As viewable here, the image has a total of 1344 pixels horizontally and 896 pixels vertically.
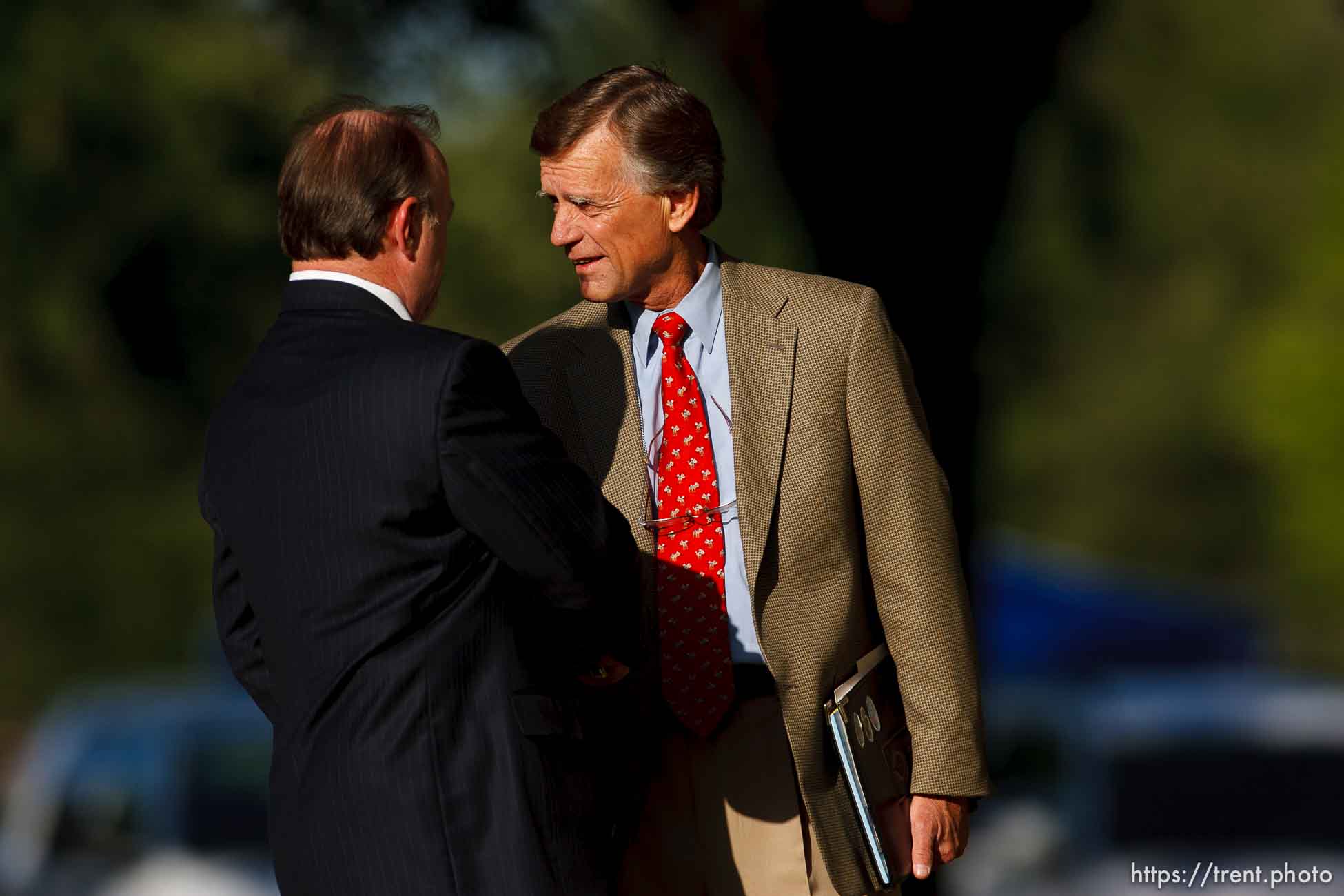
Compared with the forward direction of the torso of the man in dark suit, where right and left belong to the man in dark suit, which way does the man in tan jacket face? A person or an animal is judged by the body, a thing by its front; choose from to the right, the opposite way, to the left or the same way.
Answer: the opposite way

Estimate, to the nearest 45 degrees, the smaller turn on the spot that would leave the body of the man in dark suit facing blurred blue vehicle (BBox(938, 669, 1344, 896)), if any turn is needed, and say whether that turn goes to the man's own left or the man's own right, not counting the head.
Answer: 0° — they already face it

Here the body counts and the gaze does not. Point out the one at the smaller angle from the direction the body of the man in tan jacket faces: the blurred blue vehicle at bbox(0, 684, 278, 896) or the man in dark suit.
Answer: the man in dark suit

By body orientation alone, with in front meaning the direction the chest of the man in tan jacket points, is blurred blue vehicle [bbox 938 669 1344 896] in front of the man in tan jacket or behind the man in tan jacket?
behind

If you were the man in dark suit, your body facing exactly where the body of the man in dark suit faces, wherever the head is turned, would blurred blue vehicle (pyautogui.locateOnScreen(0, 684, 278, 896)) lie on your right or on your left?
on your left

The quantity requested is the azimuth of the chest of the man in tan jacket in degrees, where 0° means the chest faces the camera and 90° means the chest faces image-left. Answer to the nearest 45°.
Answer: approximately 45°

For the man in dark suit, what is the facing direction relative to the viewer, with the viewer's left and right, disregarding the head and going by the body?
facing away from the viewer and to the right of the viewer

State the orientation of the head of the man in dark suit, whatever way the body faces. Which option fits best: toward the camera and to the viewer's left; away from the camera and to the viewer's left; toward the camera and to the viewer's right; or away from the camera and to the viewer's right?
away from the camera and to the viewer's right

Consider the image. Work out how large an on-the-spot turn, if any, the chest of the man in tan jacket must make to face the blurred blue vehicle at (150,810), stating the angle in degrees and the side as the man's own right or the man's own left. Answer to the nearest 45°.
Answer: approximately 90° to the man's own right
